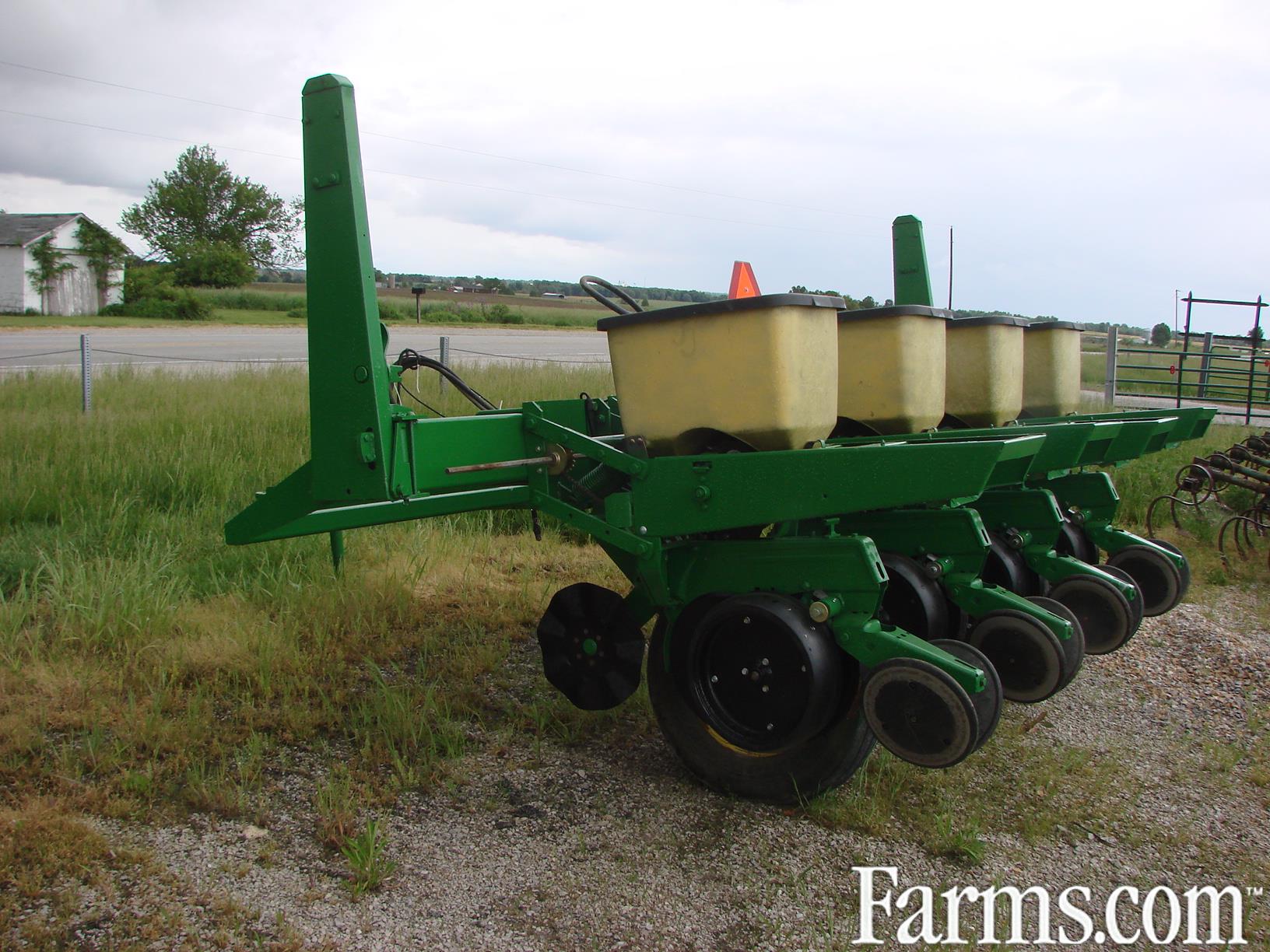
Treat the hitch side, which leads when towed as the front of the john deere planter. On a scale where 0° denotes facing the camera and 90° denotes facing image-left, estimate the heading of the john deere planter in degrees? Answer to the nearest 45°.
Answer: approximately 135°

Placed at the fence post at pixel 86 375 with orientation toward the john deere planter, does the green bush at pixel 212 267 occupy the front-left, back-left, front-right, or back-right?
back-left

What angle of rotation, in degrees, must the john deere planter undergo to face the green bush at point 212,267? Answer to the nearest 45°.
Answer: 0° — it already faces it

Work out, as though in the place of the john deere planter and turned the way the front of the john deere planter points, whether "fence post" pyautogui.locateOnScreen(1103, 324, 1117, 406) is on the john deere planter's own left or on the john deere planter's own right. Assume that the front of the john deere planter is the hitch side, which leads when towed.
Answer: on the john deere planter's own right

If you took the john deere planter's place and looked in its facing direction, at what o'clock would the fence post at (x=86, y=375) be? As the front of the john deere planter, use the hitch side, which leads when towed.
The fence post is roughly at 12 o'clock from the john deere planter.

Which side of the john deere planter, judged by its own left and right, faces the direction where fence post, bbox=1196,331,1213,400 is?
right

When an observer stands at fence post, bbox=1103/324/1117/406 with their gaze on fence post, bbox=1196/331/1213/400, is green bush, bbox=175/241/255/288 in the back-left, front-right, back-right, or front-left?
back-left
